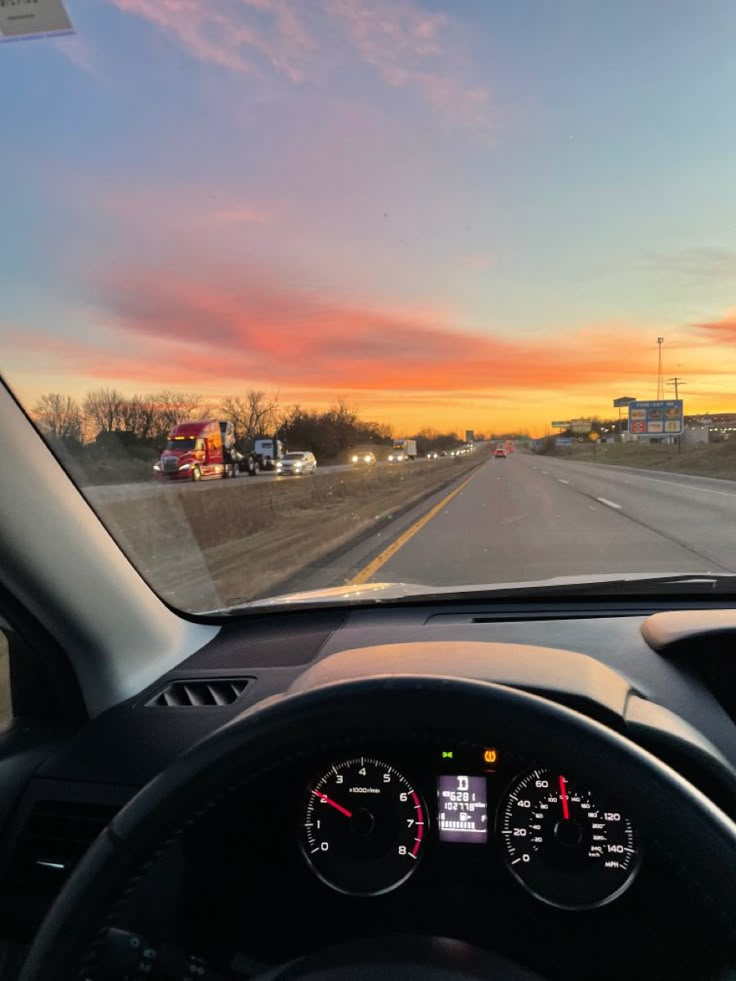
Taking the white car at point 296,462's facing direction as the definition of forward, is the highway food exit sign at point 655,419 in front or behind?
behind

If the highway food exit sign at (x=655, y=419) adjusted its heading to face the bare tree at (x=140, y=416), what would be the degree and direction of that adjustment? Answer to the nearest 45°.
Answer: approximately 45° to its right

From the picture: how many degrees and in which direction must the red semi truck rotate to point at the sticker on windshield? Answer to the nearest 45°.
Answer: approximately 45° to its left

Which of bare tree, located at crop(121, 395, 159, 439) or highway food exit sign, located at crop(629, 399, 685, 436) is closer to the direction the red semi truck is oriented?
the bare tree

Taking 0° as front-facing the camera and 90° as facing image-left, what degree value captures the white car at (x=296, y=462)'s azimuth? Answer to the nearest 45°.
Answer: approximately 45°

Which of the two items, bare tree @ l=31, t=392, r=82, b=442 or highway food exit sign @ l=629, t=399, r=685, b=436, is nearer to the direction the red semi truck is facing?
the bare tree

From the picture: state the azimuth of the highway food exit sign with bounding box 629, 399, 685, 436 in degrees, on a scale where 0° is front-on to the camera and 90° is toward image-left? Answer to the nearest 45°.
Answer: approximately 0°
